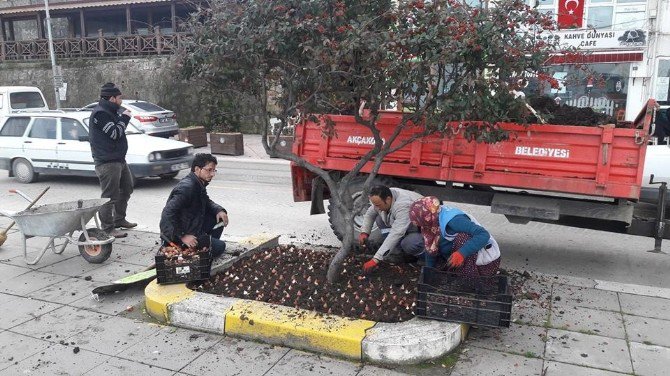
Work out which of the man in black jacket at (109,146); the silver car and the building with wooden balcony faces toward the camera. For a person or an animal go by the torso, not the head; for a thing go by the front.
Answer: the building with wooden balcony

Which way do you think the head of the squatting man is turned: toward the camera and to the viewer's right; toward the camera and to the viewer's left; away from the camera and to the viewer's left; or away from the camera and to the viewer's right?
toward the camera and to the viewer's left

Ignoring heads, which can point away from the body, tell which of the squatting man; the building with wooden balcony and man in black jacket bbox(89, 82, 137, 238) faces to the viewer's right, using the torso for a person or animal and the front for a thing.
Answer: the man in black jacket

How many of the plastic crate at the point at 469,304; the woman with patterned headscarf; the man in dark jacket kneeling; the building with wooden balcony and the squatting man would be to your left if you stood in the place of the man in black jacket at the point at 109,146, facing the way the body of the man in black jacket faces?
1

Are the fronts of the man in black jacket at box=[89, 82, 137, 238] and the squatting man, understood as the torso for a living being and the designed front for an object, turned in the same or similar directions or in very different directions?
very different directions

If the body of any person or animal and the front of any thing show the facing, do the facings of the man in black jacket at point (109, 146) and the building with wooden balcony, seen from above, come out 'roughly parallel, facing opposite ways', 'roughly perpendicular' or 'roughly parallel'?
roughly perpendicular

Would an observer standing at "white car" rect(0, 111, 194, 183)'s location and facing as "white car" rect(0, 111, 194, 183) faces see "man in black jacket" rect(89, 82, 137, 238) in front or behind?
in front

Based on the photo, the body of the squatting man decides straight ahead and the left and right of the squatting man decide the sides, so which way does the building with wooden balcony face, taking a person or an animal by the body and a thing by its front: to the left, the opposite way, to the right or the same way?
to the left

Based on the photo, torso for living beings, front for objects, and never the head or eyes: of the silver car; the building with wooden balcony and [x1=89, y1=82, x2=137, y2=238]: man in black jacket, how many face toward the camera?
1

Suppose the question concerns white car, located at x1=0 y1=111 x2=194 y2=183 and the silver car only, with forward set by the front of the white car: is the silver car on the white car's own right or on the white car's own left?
on the white car's own left

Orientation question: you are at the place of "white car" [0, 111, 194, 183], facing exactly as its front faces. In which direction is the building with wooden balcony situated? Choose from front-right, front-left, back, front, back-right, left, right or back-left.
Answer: back-left

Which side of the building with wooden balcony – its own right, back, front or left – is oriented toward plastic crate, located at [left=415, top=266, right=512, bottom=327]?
front

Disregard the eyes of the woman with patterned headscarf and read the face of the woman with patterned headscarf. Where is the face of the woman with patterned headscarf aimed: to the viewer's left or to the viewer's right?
to the viewer's left

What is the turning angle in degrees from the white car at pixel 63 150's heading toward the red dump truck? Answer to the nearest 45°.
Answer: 0° — it already faces it

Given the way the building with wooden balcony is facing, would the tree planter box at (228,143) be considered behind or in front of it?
in front

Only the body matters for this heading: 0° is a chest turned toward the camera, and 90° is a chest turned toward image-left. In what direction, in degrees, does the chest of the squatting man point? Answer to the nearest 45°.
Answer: approximately 45°

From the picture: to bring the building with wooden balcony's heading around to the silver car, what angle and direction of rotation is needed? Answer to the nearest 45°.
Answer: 0° — it already faces it

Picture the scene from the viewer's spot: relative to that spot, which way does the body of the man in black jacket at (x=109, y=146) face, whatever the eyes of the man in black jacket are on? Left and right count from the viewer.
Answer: facing to the right of the viewer

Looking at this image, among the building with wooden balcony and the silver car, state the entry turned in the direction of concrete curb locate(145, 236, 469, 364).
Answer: the building with wooden balcony

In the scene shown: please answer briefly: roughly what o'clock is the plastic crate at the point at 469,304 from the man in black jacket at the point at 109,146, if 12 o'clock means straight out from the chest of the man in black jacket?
The plastic crate is roughly at 2 o'clock from the man in black jacket.

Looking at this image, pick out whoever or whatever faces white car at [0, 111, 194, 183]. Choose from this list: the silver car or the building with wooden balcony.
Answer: the building with wooden balcony
